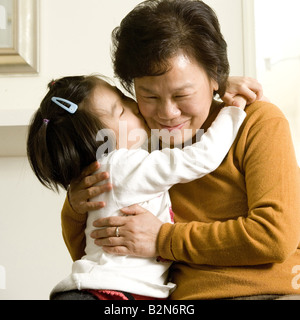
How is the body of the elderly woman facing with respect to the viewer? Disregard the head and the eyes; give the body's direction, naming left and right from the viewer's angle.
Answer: facing the viewer and to the left of the viewer

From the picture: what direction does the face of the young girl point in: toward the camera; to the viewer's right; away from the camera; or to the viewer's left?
to the viewer's right

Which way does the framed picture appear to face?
toward the camera

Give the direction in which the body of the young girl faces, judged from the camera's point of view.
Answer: to the viewer's right
